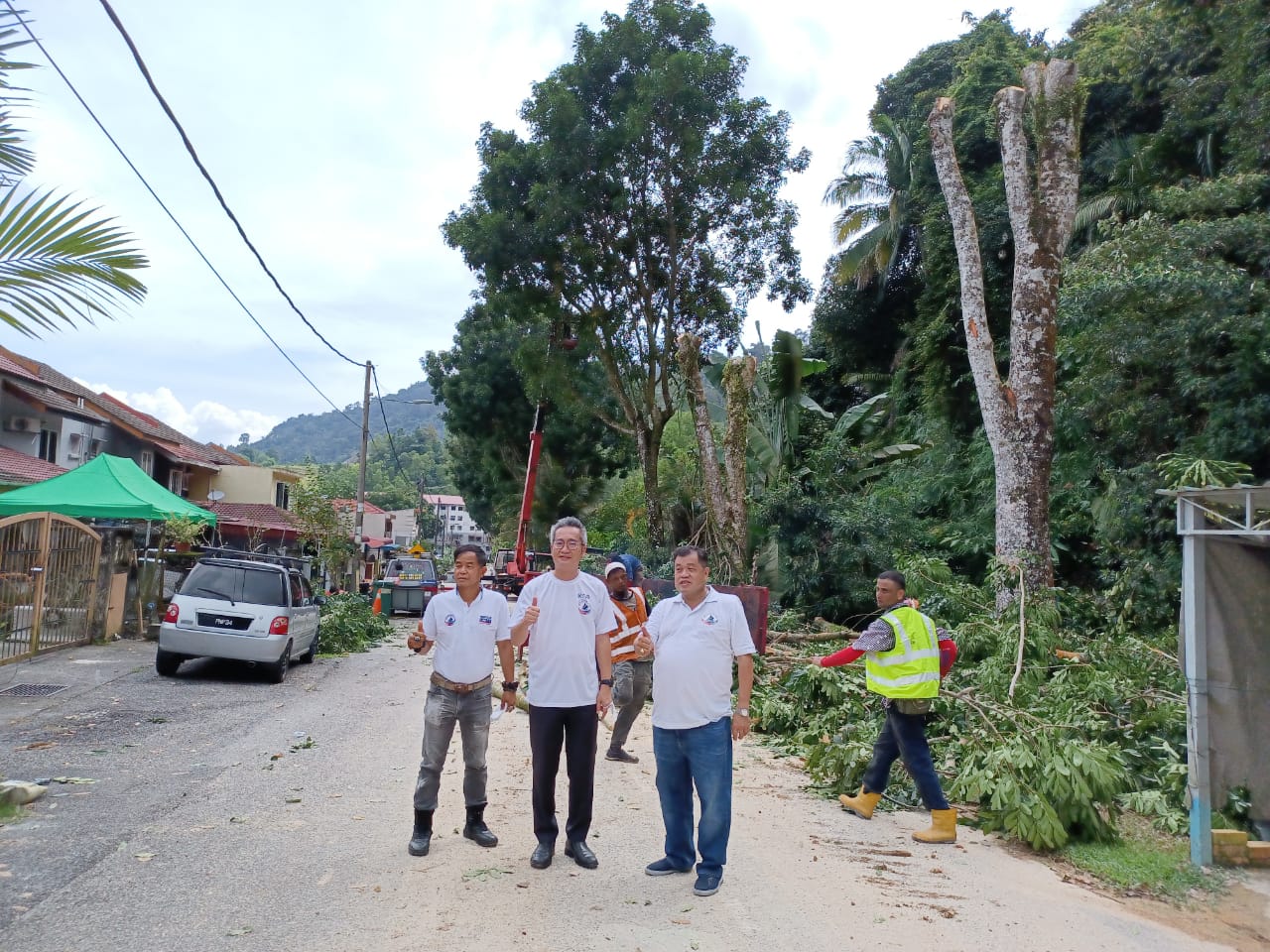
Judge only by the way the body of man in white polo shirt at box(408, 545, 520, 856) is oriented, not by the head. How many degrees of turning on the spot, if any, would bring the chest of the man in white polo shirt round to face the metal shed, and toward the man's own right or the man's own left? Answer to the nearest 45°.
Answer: approximately 90° to the man's own left

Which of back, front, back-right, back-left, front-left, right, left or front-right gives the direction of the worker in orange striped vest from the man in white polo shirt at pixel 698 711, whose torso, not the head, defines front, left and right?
back-right

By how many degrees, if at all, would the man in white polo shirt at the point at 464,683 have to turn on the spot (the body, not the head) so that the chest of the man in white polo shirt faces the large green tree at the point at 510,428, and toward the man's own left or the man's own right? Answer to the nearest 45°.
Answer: approximately 180°

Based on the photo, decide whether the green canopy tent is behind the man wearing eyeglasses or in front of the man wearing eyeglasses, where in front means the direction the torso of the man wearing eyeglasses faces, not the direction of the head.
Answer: behind

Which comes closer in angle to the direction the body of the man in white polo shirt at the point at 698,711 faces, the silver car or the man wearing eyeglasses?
the man wearing eyeglasses

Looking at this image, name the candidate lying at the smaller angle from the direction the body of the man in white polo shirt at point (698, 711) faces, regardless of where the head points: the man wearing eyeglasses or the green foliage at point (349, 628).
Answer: the man wearing eyeglasses

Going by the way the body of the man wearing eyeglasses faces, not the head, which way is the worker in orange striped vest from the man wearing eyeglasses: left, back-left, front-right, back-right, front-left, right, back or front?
back

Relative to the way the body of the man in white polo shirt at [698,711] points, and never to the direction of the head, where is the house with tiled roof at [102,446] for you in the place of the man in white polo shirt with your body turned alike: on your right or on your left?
on your right

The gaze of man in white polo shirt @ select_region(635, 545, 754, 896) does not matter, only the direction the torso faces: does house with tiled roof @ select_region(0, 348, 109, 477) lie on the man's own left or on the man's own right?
on the man's own right

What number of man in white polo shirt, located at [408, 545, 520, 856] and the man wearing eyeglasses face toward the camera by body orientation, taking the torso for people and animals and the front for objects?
2

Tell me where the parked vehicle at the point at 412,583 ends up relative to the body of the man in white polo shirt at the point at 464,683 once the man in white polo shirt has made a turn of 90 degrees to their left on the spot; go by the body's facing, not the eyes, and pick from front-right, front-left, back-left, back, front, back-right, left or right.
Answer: left

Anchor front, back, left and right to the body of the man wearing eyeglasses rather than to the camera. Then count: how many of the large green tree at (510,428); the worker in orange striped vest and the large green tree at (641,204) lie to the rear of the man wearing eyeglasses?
3

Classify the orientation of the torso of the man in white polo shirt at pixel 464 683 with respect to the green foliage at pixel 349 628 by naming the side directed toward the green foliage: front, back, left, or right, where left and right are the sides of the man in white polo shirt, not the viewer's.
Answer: back

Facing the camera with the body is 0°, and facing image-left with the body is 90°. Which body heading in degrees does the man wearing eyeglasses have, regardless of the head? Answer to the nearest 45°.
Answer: approximately 0°
